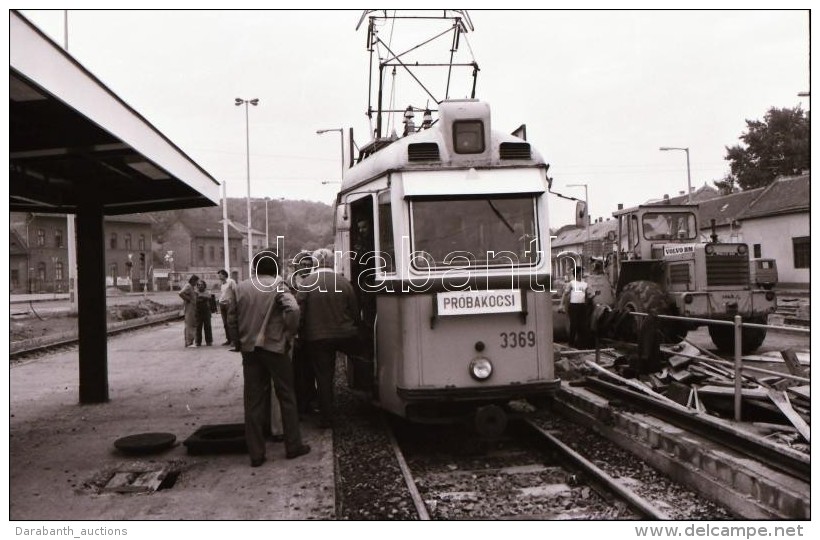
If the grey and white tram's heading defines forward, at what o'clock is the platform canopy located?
The platform canopy is roughly at 3 o'clock from the grey and white tram.

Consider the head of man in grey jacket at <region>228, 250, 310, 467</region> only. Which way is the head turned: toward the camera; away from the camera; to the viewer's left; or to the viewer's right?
away from the camera

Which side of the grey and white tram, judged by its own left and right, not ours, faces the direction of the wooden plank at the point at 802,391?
left

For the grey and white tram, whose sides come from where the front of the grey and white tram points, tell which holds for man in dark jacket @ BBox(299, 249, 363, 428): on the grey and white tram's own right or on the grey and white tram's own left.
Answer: on the grey and white tram's own right

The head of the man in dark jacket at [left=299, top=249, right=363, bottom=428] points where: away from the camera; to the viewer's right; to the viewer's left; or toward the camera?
away from the camera

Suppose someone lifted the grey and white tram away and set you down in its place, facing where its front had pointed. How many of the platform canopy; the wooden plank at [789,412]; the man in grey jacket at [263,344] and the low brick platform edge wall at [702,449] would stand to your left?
2

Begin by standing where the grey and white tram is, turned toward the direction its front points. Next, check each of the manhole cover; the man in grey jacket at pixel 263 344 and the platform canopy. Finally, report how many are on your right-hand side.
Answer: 3

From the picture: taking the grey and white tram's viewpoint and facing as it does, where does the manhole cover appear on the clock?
The manhole cover is roughly at 1 o'clock from the grey and white tram.

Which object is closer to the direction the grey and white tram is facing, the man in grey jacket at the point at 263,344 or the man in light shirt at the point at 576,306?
the man in grey jacket

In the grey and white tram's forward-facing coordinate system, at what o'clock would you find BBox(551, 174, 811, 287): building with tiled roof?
The building with tiled roof is roughly at 7 o'clock from the grey and white tram.

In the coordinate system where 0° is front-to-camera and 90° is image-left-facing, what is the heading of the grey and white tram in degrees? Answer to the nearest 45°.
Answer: approximately 0°
